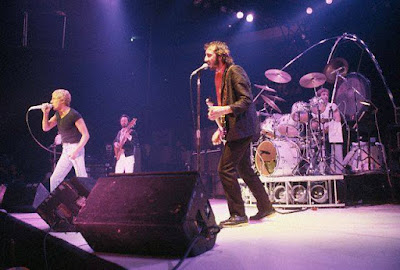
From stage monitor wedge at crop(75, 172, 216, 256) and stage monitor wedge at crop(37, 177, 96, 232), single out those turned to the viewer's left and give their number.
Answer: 0

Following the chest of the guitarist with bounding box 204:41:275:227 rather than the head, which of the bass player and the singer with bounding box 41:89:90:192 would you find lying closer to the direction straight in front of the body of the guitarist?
the singer

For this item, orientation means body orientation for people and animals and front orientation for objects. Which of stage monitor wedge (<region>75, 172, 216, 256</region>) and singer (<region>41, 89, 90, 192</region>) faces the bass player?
the stage monitor wedge

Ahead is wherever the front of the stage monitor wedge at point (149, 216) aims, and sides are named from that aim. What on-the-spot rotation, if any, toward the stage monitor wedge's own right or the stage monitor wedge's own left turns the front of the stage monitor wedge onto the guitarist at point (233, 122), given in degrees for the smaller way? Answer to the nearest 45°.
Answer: approximately 45° to the stage monitor wedge's own right

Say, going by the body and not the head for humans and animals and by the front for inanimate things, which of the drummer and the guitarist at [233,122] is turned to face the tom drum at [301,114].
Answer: the drummer

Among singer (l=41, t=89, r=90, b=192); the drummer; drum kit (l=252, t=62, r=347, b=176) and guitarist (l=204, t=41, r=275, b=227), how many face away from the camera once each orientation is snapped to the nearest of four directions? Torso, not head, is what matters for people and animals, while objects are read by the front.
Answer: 0

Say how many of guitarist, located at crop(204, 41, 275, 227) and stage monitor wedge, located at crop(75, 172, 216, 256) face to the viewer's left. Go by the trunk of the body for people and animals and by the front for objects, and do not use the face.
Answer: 1

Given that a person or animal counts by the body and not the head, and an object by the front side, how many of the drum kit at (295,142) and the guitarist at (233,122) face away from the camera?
0

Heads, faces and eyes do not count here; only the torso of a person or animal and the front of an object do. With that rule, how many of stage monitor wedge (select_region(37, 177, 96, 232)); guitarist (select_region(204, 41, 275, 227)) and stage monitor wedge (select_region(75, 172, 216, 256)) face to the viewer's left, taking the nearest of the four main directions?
1

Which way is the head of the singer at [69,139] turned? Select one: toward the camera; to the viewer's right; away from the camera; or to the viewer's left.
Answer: to the viewer's left

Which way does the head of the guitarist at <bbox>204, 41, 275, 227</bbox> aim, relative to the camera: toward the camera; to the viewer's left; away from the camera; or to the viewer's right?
to the viewer's left

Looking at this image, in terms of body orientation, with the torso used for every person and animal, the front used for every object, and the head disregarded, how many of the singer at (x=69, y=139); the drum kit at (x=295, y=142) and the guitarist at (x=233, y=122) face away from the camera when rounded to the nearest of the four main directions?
0

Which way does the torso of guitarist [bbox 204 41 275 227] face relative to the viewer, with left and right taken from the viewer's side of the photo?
facing to the left of the viewer

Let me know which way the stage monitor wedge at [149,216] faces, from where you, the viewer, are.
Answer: facing away from the viewer

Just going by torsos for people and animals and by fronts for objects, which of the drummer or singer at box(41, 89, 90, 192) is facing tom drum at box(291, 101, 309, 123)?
the drummer

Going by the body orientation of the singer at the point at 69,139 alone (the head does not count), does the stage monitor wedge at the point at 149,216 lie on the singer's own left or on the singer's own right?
on the singer's own left

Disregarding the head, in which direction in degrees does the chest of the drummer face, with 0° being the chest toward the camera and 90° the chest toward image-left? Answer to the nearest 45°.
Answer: approximately 45°
